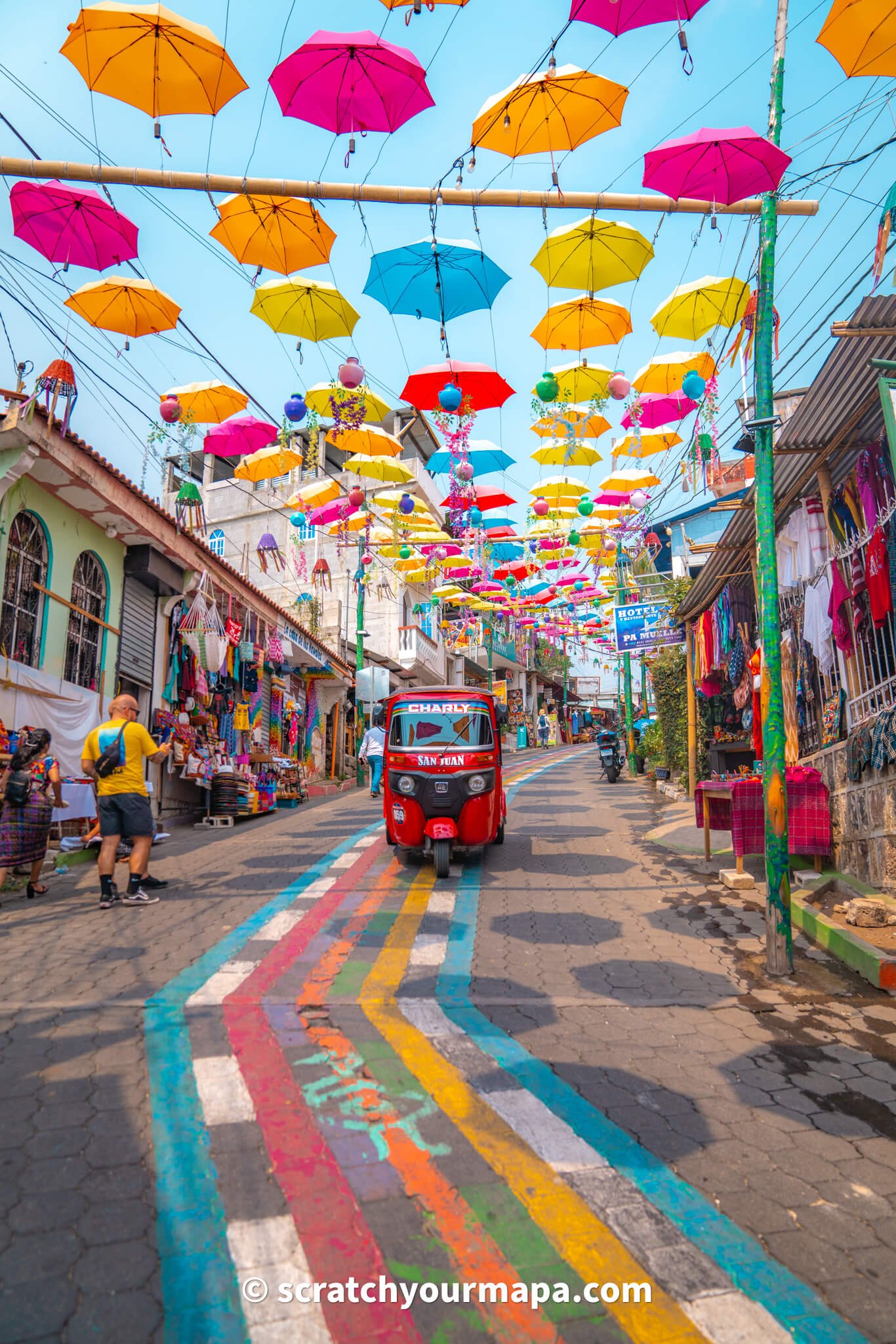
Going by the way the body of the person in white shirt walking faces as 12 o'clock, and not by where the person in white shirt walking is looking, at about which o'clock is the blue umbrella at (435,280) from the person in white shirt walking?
The blue umbrella is roughly at 6 o'clock from the person in white shirt walking.

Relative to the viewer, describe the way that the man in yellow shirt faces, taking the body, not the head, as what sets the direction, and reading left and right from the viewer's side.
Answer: facing away from the viewer and to the right of the viewer

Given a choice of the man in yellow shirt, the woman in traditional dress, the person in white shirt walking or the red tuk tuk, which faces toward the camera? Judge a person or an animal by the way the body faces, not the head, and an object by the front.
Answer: the red tuk tuk

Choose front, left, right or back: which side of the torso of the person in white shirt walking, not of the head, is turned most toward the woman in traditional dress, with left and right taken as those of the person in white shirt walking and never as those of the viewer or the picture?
back

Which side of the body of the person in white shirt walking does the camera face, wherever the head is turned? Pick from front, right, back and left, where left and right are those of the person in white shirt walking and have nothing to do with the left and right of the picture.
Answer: back

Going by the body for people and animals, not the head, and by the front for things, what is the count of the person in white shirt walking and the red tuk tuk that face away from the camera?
1
